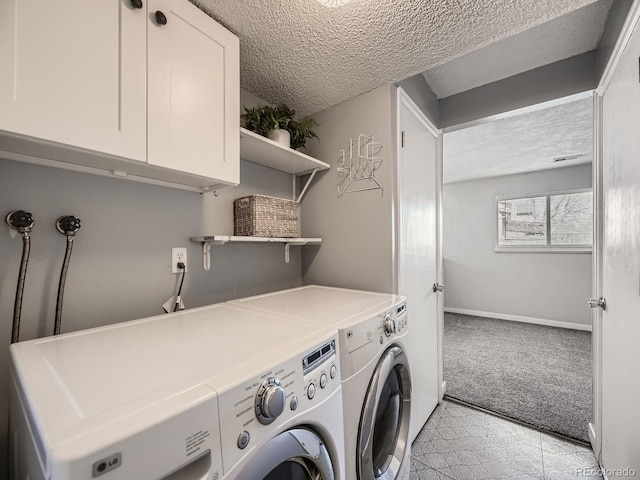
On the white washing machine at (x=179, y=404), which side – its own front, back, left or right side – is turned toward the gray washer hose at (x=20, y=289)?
back

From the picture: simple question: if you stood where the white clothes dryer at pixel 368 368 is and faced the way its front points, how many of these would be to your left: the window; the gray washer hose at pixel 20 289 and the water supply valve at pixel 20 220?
1

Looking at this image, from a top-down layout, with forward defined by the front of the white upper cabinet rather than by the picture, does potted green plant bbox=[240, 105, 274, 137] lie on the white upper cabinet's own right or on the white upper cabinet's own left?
on the white upper cabinet's own left

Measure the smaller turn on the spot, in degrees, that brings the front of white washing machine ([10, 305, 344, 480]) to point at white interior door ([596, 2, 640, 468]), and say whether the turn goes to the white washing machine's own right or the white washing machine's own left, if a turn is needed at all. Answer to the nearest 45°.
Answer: approximately 45° to the white washing machine's own left

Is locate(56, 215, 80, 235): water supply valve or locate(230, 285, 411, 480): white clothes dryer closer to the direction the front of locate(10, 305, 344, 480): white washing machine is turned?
the white clothes dryer

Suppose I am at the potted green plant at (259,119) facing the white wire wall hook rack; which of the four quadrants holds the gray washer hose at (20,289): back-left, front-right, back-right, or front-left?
back-right

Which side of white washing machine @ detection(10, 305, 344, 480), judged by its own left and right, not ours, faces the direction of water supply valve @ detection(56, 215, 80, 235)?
back

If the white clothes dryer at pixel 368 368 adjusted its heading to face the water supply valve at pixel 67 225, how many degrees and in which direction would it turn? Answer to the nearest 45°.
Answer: approximately 135° to its right

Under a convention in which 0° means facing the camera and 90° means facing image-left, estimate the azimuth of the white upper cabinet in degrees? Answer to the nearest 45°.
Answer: approximately 315°

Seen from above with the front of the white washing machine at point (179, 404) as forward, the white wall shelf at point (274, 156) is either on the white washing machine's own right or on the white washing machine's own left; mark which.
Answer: on the white washing machine's own left
